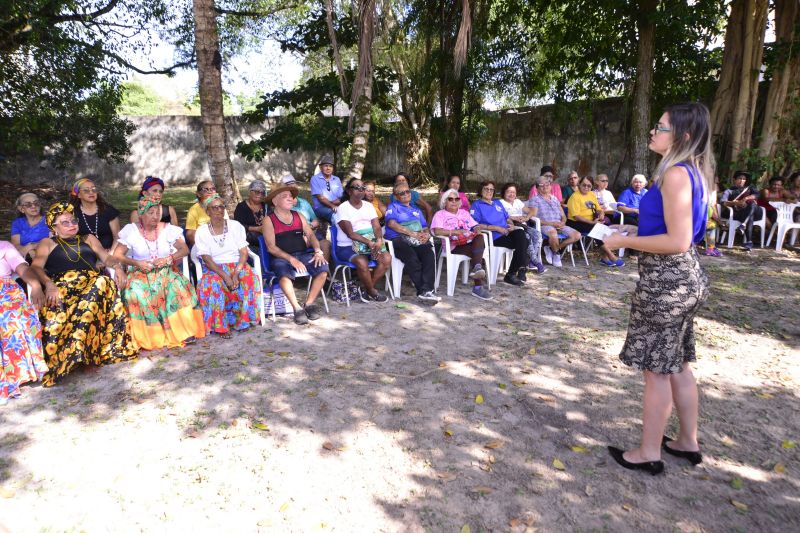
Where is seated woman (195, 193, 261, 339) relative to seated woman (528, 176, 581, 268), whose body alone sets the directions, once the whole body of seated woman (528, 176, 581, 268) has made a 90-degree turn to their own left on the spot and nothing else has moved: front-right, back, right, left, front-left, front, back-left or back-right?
back-right

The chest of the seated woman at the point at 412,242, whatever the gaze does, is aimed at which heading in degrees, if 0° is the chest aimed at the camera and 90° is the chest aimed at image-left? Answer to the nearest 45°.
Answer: approximately 315°

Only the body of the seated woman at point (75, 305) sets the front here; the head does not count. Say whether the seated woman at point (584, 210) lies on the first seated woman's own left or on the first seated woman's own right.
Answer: on the first seated woman's own left

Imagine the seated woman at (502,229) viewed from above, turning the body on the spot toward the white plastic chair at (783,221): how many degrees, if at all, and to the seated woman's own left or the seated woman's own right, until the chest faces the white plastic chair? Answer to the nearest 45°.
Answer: approximately 90° to the seated woman's own left

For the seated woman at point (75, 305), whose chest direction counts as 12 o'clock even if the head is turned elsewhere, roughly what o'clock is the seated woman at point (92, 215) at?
the seated woman at point (92, 215) is roughly at 8 o'clock from the seated woman at point (75, 305).

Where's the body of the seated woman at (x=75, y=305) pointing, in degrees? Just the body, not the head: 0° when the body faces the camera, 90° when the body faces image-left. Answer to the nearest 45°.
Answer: approximately 315°

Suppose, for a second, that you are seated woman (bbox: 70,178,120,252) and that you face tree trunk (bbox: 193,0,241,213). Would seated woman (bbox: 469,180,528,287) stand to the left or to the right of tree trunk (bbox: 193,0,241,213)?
right

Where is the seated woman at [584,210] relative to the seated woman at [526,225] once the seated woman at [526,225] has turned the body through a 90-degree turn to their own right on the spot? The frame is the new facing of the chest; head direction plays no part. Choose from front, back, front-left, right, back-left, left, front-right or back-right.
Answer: back

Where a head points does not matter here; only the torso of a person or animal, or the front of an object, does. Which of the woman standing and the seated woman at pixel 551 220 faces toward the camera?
the seated woman

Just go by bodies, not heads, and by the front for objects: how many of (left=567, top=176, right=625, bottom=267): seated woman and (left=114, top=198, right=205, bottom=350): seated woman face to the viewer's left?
0

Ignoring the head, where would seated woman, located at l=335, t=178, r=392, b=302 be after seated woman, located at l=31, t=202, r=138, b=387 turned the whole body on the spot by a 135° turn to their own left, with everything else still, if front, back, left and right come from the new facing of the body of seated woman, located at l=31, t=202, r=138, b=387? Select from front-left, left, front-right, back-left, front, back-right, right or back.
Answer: right

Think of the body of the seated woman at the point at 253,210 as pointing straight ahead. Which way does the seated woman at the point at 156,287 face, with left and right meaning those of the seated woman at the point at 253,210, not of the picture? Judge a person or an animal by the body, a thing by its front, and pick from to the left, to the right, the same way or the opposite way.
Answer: the same way

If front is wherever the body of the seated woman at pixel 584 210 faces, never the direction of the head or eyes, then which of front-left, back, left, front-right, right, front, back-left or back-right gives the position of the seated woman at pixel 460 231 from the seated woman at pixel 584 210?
right

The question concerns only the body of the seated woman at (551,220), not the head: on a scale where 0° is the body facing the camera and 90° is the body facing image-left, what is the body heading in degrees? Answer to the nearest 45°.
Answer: approximately 0°

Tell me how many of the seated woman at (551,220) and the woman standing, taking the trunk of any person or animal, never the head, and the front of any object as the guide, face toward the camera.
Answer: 1

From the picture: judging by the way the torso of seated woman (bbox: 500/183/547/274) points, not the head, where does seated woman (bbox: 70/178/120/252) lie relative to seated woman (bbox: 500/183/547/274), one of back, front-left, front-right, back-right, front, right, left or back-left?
right

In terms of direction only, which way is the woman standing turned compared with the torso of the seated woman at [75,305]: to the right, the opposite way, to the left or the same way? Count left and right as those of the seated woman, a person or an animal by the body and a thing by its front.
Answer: the opposite way

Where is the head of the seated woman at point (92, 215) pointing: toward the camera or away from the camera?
toward the camera

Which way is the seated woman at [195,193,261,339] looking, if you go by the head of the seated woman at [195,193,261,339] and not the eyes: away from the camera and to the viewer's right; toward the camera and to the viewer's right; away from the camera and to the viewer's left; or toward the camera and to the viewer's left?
toward the camera and to the viewer's right

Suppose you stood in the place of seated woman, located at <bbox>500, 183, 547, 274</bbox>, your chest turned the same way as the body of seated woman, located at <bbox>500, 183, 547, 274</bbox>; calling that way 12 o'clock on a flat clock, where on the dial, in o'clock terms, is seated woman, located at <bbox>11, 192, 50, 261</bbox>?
seated woman, located at <bbox>11, 192, 50, 261</bbox> is roughly at 3 o'clock from seated woman, located at <bbox>500, 183, 547, 274</bbox>.

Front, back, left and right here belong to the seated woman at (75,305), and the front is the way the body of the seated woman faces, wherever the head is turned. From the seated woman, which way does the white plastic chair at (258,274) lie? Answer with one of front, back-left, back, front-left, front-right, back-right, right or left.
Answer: front-left

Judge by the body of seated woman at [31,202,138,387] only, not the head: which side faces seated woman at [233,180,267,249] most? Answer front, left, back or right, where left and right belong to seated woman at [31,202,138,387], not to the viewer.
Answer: left

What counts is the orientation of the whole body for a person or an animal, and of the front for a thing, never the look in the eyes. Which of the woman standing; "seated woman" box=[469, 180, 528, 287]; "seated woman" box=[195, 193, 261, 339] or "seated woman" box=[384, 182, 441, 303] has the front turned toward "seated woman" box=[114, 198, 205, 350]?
the woman standing

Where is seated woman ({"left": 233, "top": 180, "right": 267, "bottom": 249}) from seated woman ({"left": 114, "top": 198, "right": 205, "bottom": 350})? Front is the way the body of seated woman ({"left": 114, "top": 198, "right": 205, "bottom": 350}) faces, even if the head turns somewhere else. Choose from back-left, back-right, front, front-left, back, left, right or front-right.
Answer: left
